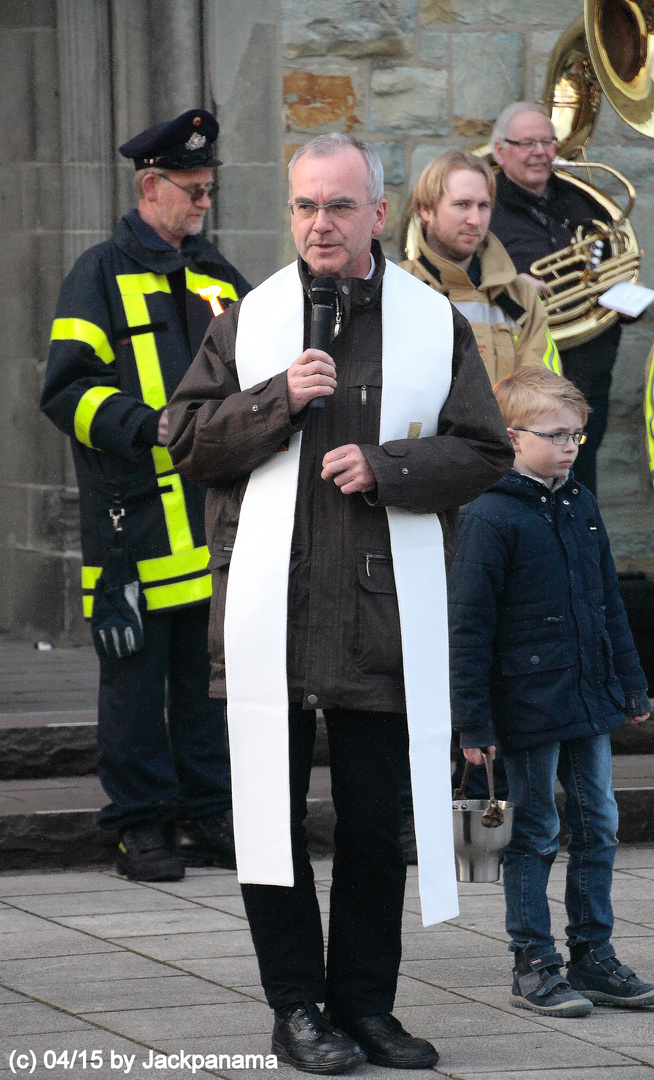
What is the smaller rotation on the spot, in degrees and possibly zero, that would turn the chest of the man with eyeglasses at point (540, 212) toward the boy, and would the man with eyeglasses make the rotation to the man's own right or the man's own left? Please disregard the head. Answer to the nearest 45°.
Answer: approximately 45° to the man's own right

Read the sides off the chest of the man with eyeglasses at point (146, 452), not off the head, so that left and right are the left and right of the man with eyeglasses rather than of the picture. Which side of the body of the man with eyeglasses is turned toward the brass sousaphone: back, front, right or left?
left

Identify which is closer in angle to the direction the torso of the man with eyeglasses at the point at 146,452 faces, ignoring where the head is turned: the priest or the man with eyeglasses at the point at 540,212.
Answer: the priest

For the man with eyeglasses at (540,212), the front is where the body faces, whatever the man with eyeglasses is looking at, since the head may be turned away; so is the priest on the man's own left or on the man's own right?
on the man's own right

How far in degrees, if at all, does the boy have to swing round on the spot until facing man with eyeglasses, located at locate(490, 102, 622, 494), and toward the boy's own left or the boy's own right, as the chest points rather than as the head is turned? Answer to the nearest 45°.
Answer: approximately 135° to the boy's own left

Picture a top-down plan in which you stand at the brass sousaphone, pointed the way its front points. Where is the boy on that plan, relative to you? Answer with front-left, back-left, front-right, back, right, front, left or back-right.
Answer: front-right
